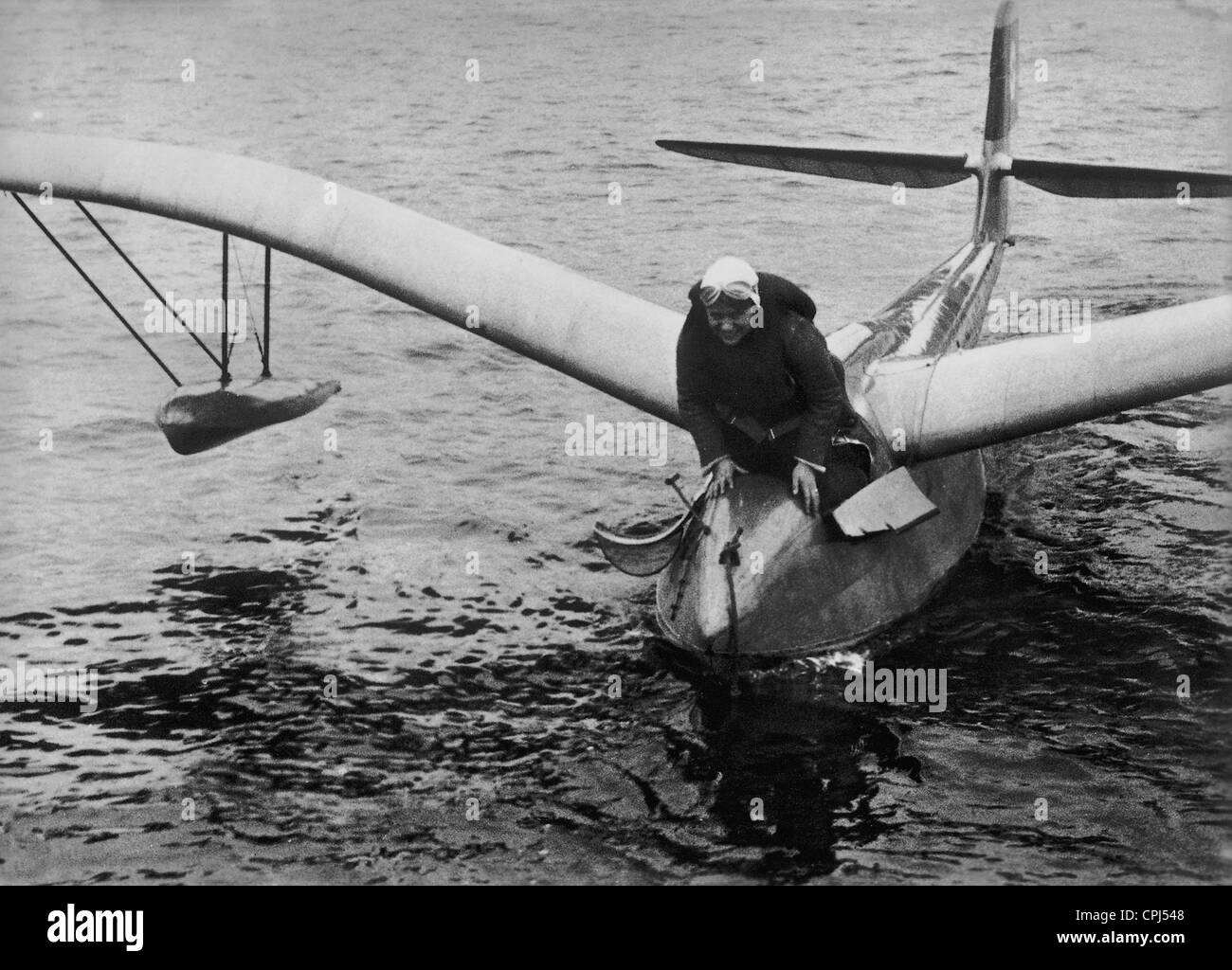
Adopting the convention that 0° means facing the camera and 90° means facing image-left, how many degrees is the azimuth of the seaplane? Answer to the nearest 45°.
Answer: approximately 45°
